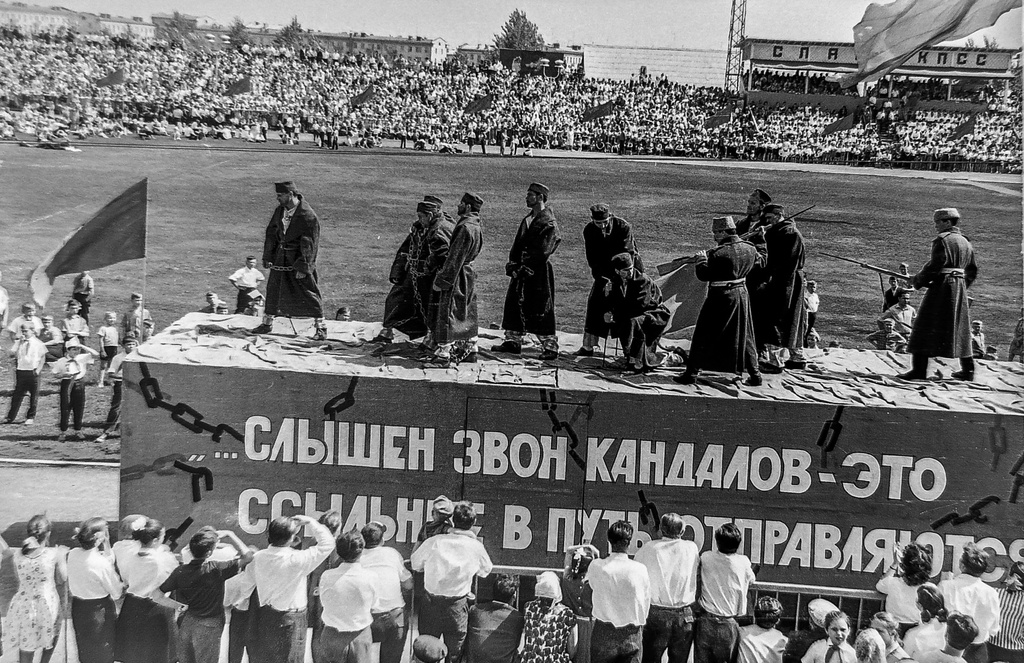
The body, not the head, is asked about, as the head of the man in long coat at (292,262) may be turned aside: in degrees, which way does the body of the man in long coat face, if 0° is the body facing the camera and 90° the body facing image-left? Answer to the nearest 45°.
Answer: approximately 45°

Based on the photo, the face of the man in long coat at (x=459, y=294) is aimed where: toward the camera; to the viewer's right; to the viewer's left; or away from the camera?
to the viewer's left

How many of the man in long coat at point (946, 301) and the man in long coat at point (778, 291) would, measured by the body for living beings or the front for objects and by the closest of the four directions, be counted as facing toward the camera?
0

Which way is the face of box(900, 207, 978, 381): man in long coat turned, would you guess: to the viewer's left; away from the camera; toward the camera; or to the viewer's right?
to the viewer's left

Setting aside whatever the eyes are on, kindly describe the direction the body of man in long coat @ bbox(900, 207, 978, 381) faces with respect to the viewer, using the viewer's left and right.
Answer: facing away from the viewer and to the left of the viewer

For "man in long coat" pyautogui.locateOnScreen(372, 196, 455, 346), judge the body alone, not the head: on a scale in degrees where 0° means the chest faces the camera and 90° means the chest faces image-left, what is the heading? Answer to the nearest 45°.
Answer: approximately 45°

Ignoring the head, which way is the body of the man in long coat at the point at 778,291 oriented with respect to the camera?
to the viewer's left

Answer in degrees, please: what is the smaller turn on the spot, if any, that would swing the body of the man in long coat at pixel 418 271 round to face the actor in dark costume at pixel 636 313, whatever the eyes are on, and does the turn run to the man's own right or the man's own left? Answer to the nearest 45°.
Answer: approximately 135° to the man's own left
